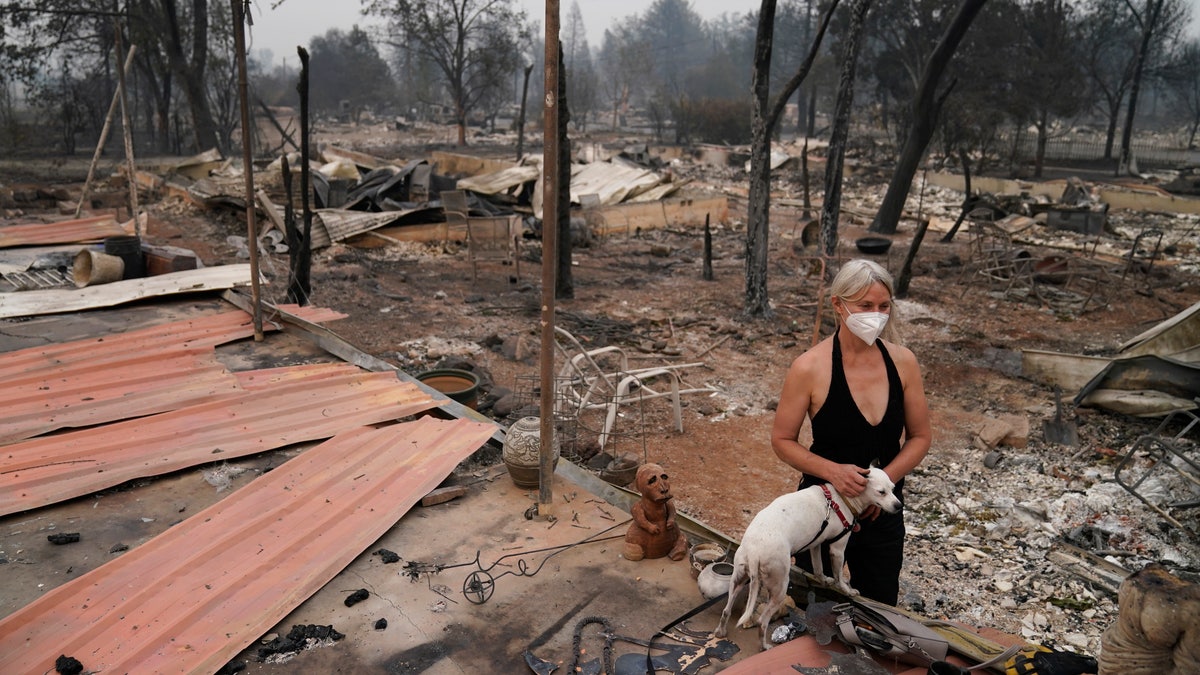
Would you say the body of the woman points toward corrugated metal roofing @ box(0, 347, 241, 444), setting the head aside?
no

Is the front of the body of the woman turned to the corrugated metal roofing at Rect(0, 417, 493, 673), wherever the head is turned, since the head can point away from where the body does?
no

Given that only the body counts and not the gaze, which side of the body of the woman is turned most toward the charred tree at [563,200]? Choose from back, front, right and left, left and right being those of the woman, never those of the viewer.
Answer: back

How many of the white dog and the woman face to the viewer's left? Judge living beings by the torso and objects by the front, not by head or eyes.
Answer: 0

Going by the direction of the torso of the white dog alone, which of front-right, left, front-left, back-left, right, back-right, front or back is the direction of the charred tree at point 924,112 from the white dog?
front-left

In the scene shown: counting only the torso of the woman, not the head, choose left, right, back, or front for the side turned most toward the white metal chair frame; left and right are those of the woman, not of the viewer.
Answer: back

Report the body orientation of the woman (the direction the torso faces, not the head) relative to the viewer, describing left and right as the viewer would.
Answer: facing the viewer and to the right of the viewer

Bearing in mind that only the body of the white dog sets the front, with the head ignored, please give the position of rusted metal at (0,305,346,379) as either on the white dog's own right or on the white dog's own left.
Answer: on the white dog's own left

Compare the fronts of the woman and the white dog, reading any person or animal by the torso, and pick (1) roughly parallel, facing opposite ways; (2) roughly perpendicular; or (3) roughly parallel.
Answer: roughly perpendicular

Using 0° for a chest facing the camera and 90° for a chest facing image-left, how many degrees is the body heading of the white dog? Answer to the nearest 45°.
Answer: approximately 225°

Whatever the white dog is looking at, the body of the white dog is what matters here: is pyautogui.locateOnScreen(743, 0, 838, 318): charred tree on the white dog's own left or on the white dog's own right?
on the white dog's own left

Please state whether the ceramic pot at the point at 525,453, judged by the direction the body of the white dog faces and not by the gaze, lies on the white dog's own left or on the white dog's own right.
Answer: on the white dog's own left

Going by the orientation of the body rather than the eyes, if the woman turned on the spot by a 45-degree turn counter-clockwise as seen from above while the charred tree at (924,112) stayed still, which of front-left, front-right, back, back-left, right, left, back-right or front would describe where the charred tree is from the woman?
left
